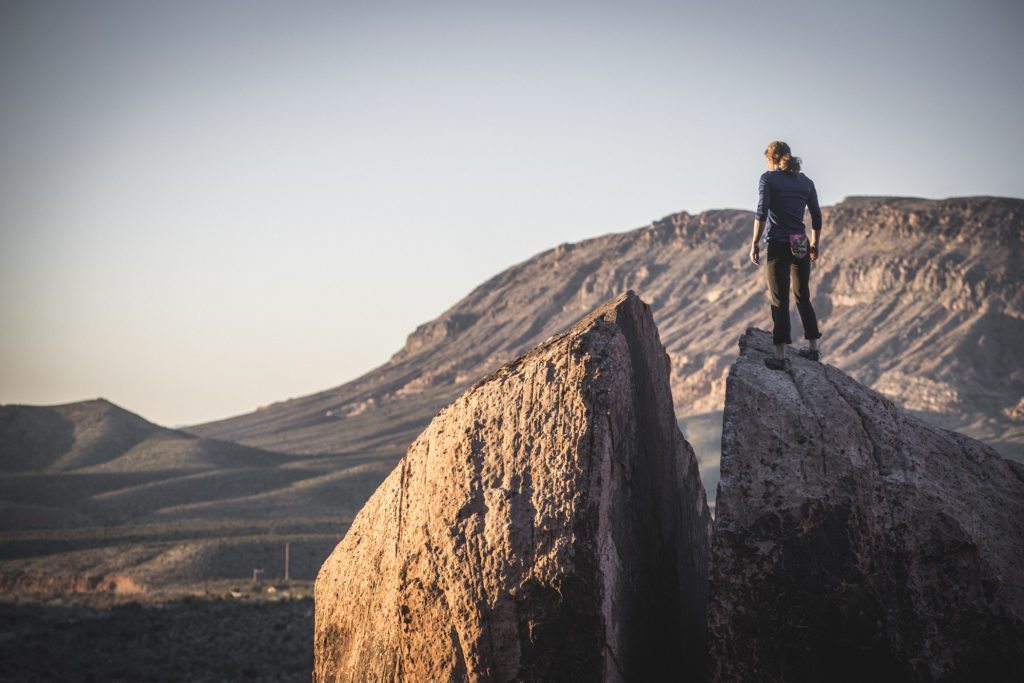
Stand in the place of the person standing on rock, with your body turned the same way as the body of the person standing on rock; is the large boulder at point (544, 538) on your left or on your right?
on your left

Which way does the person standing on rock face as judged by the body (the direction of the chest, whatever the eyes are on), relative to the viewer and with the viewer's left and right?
facing away from the viewer and to the left of the viewer
